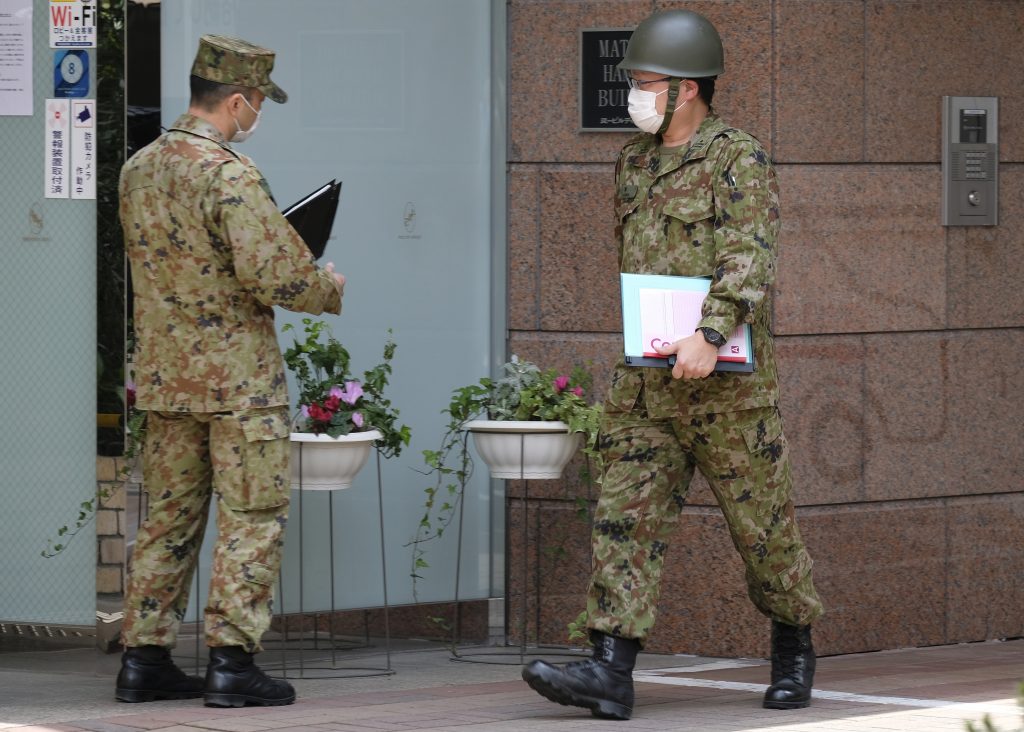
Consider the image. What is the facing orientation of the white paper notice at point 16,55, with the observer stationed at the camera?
facing the viewer

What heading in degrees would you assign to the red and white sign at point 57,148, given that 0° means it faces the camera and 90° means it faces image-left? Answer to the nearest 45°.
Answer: approximately 0°

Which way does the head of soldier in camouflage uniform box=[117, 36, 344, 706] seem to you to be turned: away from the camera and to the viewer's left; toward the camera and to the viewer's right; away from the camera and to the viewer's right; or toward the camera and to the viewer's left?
away from the camera and to the viewer's right

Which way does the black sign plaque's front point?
toward the camera

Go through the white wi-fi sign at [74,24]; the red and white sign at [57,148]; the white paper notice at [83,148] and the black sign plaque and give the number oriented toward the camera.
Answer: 4

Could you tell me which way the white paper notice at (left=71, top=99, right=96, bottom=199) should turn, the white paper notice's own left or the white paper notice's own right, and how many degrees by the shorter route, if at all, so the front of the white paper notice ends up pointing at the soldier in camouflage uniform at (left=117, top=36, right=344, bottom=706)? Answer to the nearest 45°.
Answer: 0° — it already faces them

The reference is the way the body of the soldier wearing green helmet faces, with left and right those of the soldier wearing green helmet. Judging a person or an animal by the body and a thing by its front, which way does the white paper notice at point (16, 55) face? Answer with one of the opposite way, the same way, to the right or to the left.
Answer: to the left

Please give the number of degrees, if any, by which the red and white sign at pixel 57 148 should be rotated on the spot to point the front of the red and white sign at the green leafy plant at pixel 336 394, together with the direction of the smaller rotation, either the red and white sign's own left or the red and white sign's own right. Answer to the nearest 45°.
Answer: approximately 45° to the red and white sign's own left

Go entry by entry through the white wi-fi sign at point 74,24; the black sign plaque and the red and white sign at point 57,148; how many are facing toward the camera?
3

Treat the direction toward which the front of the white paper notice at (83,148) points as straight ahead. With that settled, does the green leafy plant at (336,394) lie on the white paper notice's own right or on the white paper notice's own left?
on the white paper notice's own left

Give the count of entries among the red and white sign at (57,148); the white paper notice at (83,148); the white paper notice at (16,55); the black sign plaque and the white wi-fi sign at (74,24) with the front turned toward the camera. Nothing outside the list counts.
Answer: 5

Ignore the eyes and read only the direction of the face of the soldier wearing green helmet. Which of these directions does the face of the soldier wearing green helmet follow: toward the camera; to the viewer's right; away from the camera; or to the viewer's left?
to the viewer's left

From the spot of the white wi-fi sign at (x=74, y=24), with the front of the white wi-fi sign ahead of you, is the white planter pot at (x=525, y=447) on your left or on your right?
on your left

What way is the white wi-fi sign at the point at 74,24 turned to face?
toward the camera

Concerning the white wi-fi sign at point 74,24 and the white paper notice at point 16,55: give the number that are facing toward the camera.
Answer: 2
